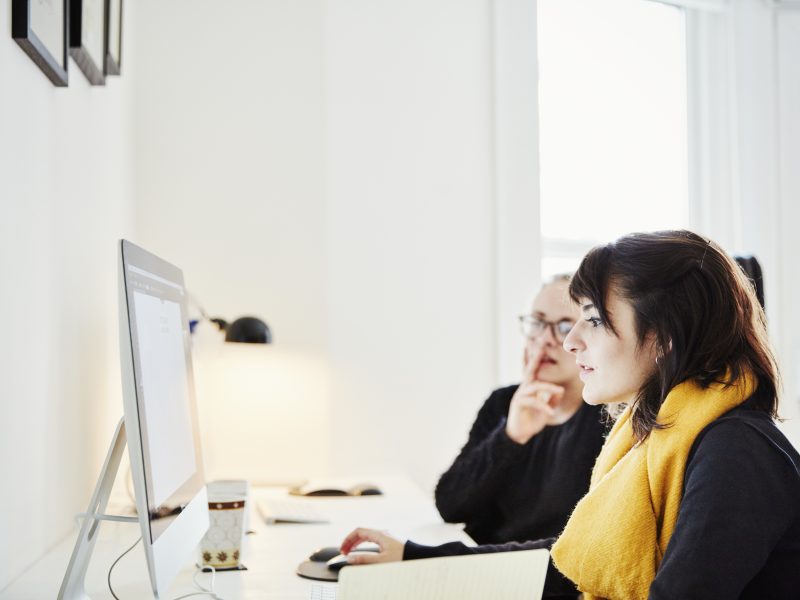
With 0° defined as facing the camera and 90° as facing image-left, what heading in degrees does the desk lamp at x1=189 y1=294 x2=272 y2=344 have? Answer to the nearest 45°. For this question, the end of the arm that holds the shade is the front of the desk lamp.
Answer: approximately 270°

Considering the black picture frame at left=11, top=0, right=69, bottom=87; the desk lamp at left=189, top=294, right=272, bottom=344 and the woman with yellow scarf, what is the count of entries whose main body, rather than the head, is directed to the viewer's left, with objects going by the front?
1

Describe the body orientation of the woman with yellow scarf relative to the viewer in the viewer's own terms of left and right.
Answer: facing to the left of the viewer

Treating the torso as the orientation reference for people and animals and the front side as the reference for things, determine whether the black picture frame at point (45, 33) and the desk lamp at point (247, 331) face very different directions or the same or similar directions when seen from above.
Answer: same or similar directions

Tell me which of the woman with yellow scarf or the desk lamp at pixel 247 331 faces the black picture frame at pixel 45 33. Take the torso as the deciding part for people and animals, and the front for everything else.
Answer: the woman with yellow scarf

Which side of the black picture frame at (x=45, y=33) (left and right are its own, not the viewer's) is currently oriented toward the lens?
right

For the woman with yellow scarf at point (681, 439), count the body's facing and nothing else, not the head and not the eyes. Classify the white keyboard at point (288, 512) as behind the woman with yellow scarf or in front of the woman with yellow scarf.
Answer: in front

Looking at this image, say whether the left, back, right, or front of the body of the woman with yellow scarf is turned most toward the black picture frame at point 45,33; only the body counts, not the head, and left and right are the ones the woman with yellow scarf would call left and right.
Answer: front

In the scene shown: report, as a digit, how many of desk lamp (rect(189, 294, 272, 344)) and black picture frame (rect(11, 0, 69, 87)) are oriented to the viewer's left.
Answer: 0

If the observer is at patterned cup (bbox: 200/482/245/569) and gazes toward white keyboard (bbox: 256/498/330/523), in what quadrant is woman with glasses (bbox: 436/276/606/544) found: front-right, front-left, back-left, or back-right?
front-right

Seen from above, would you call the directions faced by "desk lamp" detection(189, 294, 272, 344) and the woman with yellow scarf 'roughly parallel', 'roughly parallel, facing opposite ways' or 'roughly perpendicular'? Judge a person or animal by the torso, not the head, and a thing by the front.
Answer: roughly parallel, facing opposite ways

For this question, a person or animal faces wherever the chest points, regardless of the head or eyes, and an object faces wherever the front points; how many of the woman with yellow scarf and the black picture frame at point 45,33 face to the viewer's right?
1

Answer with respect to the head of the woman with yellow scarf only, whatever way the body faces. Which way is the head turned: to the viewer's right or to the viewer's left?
to the viewer's left
